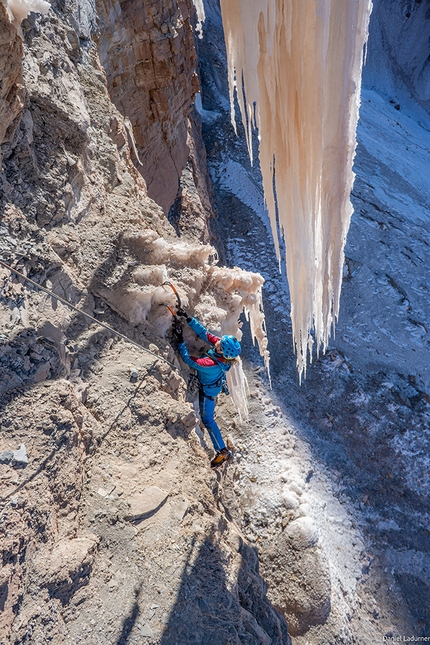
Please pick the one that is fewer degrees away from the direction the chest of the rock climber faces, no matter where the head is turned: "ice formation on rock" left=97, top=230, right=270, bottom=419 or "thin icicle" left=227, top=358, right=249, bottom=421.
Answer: the ice formation on rock

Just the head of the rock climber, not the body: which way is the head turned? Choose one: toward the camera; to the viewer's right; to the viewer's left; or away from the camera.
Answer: to the viewer's left

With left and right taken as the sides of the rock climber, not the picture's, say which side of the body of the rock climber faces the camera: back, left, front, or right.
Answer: left
